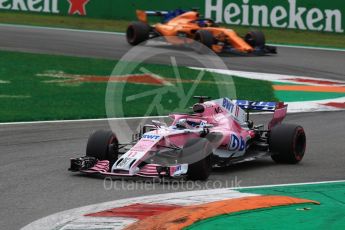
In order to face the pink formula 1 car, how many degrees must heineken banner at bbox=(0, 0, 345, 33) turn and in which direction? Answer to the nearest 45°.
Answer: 0° — it already faces it

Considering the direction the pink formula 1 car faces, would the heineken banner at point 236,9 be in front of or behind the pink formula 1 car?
behind

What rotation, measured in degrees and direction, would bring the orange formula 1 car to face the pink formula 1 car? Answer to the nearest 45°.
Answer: approximately 45° to its right

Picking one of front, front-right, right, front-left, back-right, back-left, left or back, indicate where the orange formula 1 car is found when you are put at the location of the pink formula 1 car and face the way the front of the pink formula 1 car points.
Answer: back-right
